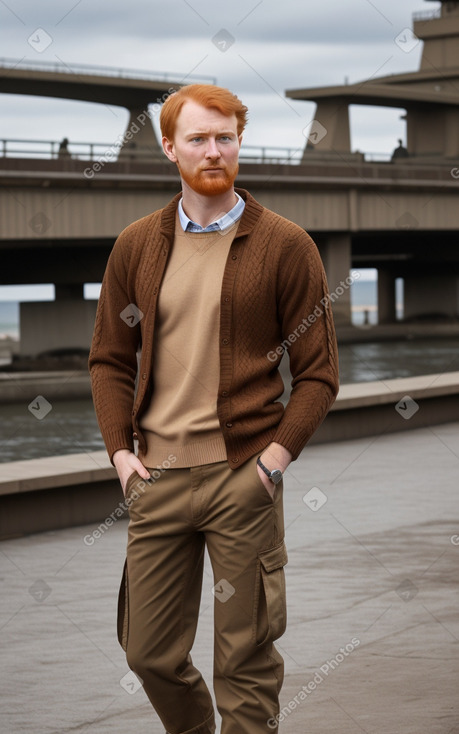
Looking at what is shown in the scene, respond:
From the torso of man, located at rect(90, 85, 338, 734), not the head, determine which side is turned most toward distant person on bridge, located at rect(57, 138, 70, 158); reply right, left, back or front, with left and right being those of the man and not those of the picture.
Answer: back

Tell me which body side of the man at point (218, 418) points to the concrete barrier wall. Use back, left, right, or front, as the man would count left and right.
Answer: back

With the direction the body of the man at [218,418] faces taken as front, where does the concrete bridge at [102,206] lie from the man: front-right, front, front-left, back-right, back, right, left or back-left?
back

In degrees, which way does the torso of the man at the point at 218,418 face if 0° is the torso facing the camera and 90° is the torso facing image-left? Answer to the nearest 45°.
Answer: approximately 0°
